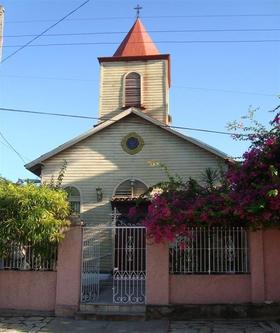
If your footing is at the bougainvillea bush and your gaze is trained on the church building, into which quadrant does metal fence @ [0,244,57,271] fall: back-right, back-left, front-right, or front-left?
front-left

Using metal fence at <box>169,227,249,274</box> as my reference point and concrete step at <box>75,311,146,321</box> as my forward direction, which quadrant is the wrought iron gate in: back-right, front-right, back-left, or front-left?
front-right

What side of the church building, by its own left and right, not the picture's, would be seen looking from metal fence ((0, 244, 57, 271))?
front

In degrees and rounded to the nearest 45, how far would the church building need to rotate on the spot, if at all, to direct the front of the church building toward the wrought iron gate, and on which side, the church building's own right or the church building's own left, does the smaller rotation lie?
0° — it already faces it

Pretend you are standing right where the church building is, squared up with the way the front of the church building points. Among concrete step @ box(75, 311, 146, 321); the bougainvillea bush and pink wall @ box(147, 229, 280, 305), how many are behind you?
0

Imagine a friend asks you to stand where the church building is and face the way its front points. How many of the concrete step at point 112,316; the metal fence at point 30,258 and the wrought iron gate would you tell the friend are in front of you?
3

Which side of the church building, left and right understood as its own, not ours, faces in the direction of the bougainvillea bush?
front

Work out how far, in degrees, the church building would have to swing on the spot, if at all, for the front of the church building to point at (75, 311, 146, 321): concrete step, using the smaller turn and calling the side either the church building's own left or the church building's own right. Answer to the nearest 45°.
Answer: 0° — it already faces it

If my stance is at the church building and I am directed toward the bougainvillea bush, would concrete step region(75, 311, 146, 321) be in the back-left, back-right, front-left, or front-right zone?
front-right

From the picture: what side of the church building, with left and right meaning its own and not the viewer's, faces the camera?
front
